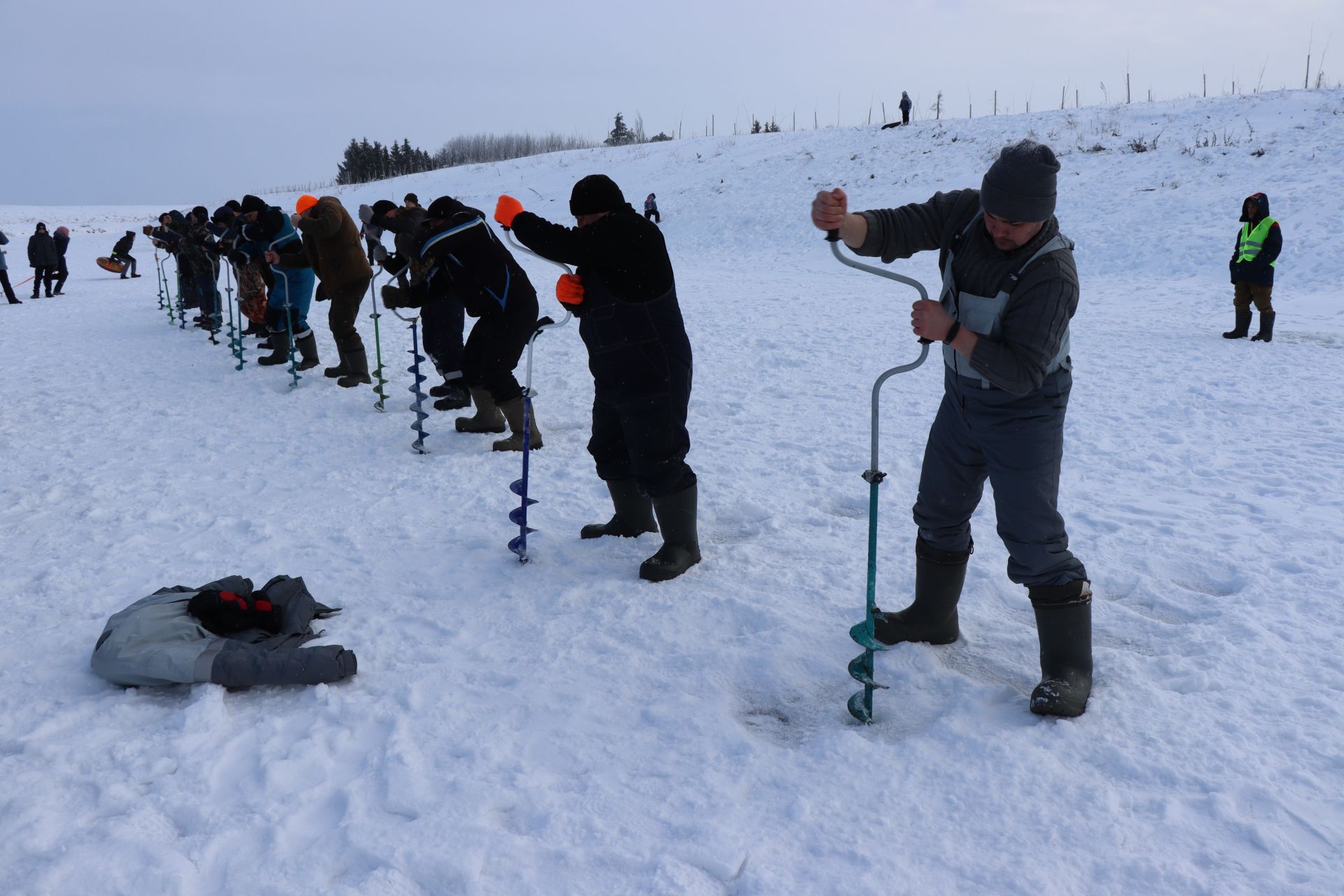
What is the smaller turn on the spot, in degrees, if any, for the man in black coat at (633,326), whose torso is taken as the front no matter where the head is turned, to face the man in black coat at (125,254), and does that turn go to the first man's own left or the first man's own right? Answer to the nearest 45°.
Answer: approximately 90° to the first man's own right

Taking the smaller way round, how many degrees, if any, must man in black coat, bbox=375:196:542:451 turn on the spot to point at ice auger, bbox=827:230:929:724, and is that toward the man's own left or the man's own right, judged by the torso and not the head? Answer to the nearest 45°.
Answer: approximately 90° to the man's own left

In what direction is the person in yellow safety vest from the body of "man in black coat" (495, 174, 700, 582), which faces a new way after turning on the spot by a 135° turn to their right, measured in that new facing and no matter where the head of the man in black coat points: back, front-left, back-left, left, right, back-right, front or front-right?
front-right

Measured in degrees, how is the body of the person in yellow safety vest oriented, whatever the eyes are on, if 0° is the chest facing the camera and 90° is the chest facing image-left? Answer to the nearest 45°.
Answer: approximately 45°

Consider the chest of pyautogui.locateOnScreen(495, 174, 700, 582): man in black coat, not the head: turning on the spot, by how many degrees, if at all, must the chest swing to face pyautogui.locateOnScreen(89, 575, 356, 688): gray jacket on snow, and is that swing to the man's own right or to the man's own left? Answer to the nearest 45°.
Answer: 0° — they already face it
